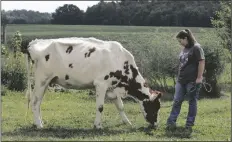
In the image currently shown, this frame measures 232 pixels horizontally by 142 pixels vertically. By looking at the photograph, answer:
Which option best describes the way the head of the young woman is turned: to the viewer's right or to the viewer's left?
to the viewer's left

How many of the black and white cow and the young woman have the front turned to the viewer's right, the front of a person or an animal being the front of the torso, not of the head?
1

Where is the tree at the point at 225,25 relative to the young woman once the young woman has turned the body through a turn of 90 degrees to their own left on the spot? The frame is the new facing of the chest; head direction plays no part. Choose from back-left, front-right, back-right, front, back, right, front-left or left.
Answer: back-left

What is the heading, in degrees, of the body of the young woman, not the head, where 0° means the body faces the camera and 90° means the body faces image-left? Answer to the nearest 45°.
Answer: approximately 45°

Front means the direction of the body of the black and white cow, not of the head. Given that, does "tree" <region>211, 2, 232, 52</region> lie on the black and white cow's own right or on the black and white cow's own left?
on the black and white cow's own left

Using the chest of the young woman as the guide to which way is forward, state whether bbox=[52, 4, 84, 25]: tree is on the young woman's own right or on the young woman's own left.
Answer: on the young woman's own right

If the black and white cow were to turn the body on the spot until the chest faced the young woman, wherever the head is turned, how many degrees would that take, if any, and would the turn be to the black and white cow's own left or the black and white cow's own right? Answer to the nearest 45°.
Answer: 0° — it already faces them

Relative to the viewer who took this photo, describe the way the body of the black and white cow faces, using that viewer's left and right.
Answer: facing to the right of the viewer

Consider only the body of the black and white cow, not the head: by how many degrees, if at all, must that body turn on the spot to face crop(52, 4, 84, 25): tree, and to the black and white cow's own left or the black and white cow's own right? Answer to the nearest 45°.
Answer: approximately 90° to the black and white cow's own left
